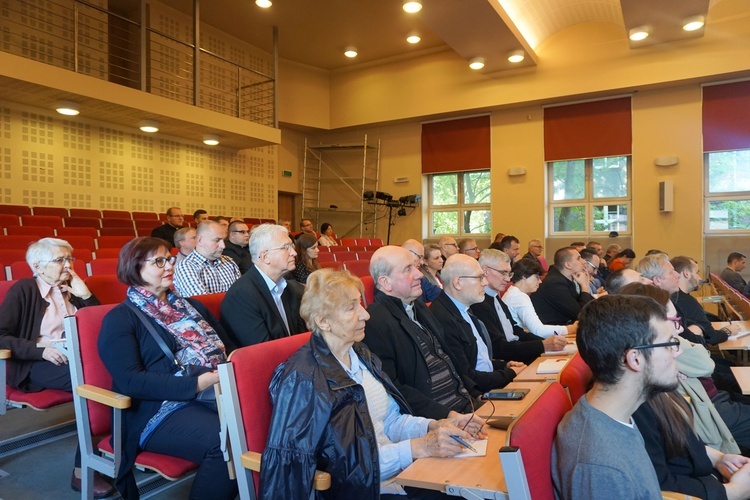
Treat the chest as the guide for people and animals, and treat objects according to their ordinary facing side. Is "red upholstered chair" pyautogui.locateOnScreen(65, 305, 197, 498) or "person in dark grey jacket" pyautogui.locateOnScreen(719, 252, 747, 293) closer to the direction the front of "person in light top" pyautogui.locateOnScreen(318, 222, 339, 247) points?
the person in dark grey jacket

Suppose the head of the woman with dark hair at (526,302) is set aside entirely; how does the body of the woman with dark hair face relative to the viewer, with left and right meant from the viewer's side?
facing to the right of the viewer

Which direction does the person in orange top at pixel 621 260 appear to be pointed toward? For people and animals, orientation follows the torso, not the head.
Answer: to the viewer's right

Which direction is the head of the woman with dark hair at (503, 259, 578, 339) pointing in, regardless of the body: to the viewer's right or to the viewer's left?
to the viewer's right

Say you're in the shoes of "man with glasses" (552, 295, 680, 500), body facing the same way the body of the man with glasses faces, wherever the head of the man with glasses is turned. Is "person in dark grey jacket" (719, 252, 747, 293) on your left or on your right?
on your left

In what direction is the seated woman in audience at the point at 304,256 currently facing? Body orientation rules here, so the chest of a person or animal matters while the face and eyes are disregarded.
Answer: to the viewer's right

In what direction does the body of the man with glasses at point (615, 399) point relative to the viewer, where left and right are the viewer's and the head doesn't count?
facing to the right of the viewer

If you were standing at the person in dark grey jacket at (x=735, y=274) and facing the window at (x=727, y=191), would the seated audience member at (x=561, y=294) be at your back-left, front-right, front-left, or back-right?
back-left

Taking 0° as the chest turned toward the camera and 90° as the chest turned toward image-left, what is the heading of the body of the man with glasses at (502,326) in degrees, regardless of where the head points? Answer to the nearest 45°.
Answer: approximately 315°

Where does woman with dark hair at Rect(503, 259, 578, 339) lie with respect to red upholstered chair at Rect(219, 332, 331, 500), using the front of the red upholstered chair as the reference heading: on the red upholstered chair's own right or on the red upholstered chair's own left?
on the red upholstered chair's own left

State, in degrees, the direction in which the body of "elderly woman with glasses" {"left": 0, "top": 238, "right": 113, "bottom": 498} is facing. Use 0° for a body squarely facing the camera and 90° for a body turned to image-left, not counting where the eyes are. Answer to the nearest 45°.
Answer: approximately 315°

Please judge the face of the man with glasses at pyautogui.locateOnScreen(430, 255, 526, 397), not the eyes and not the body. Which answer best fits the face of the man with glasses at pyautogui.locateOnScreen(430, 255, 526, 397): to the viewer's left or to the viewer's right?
to the viewer's right
